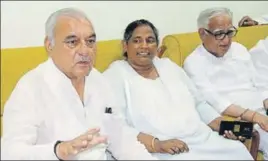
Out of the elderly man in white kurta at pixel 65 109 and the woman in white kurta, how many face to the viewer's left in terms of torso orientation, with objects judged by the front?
0

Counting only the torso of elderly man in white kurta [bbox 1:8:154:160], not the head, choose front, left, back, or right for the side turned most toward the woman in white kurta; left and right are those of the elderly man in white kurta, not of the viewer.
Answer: left

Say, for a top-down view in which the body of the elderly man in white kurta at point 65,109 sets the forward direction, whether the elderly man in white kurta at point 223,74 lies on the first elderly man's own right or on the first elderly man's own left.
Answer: on the first elderly man's own left

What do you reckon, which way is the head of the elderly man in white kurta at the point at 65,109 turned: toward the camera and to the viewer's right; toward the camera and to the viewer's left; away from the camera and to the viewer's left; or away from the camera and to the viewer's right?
toward the camera and to the viewer's right

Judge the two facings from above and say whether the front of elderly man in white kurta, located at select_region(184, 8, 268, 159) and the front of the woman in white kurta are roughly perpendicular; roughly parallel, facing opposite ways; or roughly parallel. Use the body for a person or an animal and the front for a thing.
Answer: roughly parallel

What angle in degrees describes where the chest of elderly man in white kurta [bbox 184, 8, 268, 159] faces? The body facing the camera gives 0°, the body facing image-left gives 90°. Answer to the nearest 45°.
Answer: approximately 315°

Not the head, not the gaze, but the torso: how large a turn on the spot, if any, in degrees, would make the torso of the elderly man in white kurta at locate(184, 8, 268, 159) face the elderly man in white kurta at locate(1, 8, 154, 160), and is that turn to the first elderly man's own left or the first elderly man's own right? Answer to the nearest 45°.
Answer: approximately 90° to the first elderly man's own right

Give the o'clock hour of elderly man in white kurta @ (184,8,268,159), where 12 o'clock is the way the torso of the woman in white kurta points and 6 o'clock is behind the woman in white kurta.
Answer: The elderly man in white kurta is roughly at 9 o'clock from the woman in white kurta.

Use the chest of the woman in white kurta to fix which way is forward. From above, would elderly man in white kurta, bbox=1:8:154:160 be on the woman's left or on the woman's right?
on the woman's right

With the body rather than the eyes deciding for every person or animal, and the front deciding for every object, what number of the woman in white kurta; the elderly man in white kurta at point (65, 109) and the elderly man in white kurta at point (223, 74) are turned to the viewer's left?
0

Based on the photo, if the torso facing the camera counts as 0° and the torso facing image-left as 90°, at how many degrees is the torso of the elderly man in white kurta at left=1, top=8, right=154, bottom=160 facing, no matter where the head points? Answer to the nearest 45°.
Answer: approximately 315°

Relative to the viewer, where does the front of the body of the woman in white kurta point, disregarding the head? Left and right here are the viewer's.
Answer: facing the viewer and to the right of the viewer

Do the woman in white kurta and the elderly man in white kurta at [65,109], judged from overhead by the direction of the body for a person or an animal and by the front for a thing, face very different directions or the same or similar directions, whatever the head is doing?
same or similar directions
